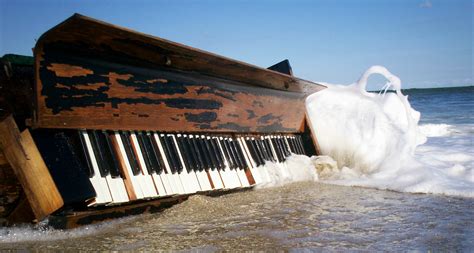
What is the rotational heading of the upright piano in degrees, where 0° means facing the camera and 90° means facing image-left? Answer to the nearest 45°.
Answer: approximately 315°
